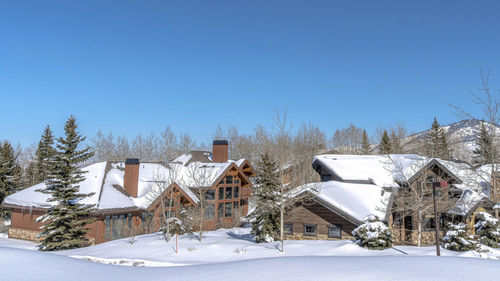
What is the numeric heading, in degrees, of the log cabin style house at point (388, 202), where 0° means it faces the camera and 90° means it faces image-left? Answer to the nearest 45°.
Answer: approximately 0°

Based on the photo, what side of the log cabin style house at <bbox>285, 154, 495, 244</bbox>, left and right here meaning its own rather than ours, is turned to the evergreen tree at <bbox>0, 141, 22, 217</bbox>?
right

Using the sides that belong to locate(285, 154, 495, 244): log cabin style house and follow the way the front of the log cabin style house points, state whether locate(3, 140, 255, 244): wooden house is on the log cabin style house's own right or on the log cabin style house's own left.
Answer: on the log cabin style house's own right

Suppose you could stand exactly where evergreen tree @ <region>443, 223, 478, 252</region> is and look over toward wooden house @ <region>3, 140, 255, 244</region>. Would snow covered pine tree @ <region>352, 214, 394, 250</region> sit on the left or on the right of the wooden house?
left

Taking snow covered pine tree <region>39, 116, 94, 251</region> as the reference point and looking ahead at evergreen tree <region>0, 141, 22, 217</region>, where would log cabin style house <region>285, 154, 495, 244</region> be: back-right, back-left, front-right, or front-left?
back-right
